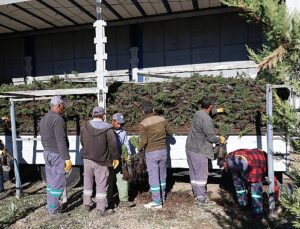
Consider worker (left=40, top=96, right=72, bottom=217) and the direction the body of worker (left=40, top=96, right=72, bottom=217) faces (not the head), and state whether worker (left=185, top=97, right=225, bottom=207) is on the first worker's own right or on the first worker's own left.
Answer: on the first worker's own right

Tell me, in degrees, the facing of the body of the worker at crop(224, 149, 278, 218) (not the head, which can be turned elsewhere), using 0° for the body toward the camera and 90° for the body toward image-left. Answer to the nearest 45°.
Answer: approximately 225°

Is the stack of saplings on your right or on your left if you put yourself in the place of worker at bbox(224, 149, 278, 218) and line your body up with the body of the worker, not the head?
on your left

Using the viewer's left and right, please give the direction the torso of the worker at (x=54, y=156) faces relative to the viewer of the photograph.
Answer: facing away from the viewer and to the right of the viewer

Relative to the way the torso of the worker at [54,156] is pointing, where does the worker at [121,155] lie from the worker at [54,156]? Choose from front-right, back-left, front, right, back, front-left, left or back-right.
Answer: front-right

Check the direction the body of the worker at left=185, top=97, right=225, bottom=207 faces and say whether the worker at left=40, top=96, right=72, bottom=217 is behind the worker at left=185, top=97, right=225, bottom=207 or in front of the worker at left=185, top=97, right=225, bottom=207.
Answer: behind

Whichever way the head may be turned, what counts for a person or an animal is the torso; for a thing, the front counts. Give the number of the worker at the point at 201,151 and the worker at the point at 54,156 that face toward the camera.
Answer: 0

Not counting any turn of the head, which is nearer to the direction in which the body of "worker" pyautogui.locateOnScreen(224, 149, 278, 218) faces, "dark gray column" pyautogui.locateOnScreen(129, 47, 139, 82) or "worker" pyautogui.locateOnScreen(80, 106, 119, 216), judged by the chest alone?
the dark gray column

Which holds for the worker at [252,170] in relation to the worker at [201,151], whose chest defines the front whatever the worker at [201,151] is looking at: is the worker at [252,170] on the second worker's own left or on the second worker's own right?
on the second worker's own right
